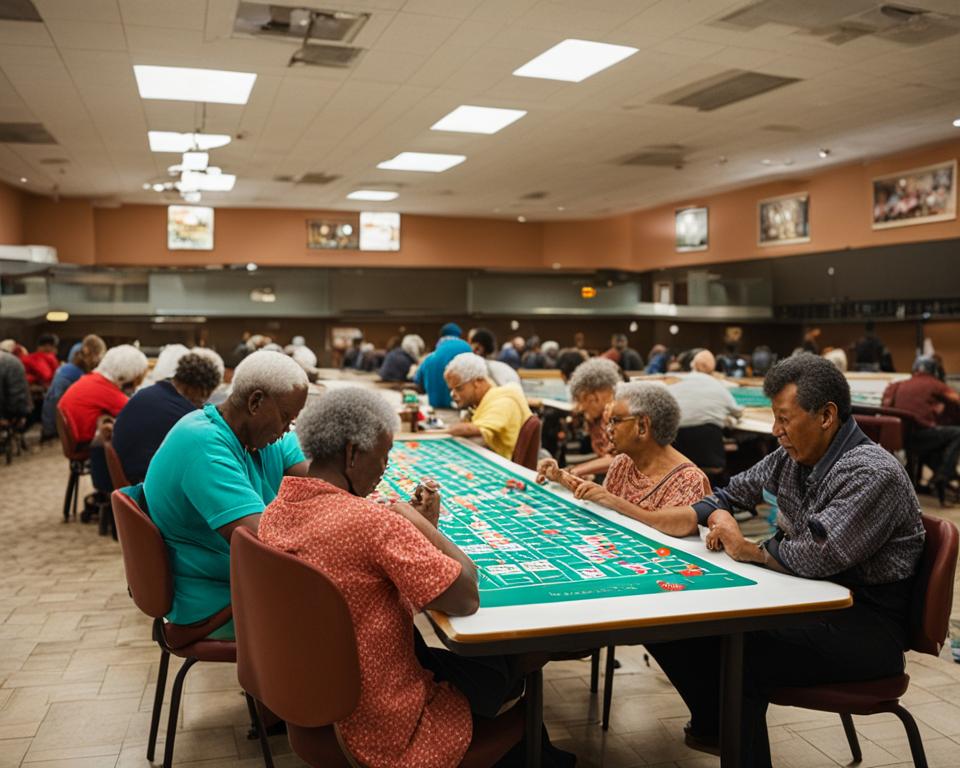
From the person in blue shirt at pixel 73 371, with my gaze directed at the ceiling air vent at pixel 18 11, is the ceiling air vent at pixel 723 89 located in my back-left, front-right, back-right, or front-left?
front-left

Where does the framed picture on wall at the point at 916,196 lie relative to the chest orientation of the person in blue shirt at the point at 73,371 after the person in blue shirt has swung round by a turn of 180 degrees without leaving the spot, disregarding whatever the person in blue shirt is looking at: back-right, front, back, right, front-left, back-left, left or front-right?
back

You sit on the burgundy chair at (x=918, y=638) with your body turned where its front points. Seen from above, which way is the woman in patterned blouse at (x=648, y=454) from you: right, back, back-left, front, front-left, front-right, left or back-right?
front-right

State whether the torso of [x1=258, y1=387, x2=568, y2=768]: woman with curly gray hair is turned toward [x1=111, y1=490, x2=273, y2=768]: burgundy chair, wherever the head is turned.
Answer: no

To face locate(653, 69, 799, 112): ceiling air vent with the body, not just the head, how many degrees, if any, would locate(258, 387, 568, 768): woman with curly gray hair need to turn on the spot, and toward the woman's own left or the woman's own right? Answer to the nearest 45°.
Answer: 0° — they already face it

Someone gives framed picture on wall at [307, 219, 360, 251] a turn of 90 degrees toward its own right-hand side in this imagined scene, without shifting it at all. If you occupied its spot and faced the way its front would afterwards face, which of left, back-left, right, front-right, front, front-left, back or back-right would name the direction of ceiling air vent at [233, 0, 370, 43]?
left

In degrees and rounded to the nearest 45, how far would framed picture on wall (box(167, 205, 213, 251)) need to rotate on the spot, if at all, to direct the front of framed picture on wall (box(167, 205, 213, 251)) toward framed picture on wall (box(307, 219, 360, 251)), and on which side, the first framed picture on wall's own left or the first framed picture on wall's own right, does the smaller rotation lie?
approximately 90° to the first framed picture on wall's own left

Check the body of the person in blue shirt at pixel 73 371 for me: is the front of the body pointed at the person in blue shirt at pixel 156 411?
no

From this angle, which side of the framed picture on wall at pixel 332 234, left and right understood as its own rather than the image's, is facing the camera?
front

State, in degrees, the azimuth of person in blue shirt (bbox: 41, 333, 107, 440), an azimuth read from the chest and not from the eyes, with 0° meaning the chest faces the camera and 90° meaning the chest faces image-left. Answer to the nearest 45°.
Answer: approximately 270°

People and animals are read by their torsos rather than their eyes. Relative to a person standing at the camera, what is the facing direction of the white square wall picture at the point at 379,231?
facing the viewer

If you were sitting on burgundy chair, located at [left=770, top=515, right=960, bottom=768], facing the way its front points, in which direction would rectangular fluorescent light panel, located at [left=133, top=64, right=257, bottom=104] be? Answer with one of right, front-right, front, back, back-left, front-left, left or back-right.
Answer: front-right

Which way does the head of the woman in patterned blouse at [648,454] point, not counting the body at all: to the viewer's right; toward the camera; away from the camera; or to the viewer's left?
to the viewer's left

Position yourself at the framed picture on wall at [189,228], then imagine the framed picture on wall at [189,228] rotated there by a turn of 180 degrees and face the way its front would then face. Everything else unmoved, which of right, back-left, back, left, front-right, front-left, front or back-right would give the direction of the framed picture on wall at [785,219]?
back-right

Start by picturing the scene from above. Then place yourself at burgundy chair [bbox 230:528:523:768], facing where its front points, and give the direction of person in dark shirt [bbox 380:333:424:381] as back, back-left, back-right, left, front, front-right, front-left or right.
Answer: front-left

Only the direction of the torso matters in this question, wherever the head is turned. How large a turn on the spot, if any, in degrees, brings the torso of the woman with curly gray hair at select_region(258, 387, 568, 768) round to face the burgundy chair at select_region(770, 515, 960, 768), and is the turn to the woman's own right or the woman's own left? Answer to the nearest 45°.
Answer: approximately 45° to the woman's own right

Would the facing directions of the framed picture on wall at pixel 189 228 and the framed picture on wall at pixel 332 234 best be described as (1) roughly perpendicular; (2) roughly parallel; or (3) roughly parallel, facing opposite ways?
roughly parallel

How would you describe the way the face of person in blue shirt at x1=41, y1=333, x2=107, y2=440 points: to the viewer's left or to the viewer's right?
to the viewer's right

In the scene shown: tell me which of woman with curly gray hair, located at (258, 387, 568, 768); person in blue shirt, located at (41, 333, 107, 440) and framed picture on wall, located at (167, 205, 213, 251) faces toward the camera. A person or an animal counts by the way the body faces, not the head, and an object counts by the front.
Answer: the framed picture on wall
